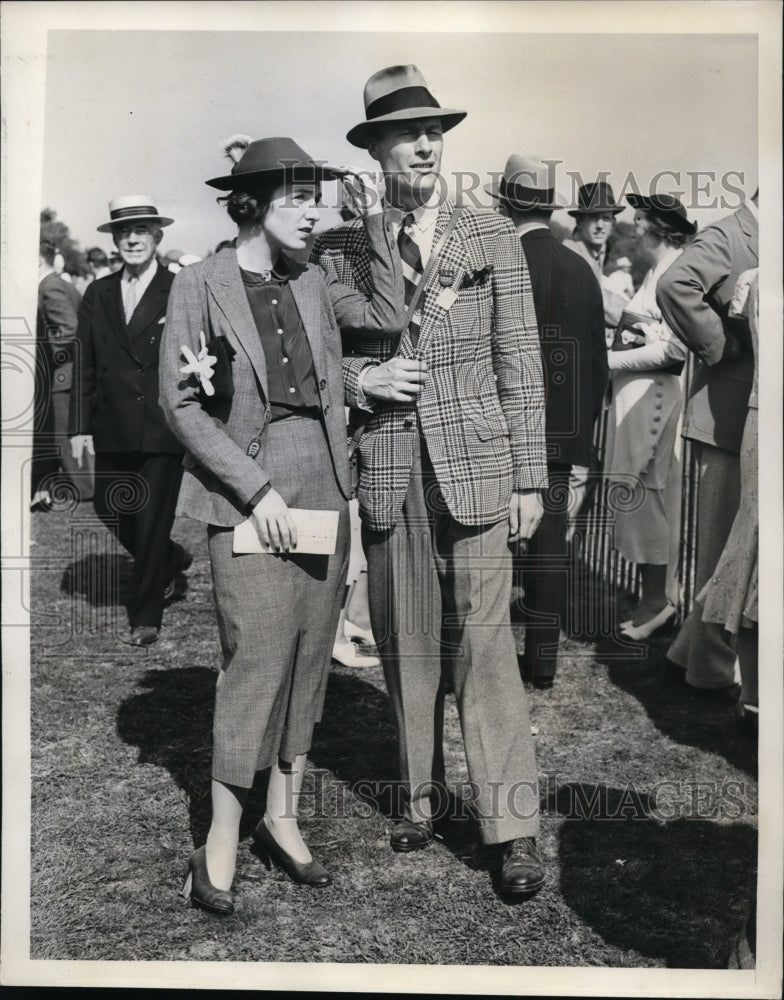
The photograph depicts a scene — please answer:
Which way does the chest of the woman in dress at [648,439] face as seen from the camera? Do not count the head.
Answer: to the viewer's left

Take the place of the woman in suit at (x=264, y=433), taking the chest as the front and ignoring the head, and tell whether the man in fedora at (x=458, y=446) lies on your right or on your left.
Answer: on your left

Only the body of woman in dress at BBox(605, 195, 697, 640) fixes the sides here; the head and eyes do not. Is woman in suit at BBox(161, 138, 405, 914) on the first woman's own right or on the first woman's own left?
on the first woman's own left

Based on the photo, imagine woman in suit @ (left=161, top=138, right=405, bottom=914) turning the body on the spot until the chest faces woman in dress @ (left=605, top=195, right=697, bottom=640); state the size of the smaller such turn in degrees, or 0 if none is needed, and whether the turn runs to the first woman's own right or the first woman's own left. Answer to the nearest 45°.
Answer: approximately 90° to the first woman's own left

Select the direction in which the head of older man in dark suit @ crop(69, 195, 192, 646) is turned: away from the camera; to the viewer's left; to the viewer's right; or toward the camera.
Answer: toward the camera

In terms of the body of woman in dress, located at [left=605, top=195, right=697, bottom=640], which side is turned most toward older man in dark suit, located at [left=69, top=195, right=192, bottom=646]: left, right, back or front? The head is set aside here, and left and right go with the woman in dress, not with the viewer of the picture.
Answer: front

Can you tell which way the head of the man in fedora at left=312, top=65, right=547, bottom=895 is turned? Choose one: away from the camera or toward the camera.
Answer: toward the camera

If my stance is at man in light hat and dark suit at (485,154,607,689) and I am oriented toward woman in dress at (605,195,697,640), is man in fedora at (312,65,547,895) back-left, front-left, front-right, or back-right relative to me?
back-right

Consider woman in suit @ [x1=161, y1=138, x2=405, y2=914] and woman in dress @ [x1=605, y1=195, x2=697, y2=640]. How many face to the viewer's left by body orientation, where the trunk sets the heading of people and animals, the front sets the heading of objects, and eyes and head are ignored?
1

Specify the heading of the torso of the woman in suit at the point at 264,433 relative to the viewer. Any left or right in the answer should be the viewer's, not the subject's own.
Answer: facing the viewer and to the right of the viewer

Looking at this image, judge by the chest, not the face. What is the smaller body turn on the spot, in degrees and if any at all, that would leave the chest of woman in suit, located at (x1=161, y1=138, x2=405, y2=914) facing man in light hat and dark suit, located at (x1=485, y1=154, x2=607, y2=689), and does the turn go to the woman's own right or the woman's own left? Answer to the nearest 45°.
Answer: approximately 90° to the woman's own left

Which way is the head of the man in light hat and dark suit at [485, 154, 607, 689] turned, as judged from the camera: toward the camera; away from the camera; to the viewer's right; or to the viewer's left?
away from the camera
